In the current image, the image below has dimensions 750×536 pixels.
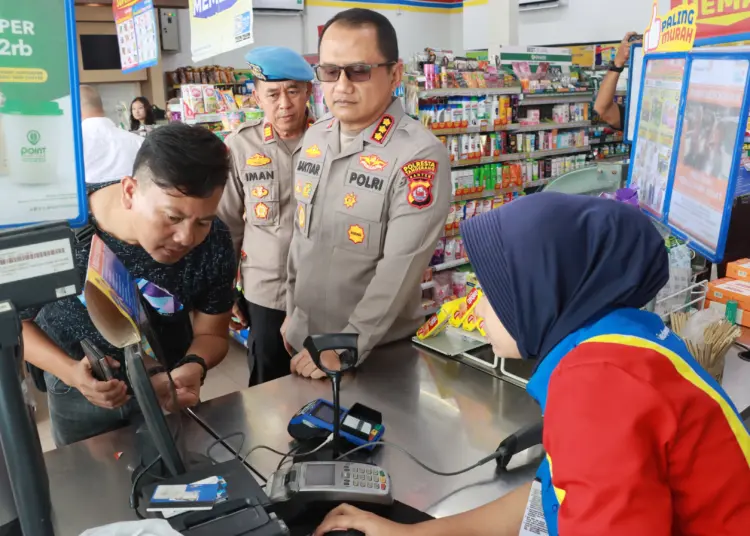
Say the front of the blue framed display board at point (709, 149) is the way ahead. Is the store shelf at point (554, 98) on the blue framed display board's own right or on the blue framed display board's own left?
on the blue framed display board's own right

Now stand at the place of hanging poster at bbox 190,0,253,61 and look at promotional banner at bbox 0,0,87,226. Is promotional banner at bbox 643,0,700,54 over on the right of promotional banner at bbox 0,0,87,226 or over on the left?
left

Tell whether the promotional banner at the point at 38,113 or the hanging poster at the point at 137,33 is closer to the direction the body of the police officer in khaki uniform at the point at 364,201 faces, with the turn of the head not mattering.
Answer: the promotional banner

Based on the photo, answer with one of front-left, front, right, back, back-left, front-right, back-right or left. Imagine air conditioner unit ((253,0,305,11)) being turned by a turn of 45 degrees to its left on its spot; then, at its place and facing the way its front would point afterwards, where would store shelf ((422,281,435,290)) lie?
front-right

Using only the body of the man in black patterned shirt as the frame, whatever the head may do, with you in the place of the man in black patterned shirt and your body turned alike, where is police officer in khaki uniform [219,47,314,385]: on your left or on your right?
on your left

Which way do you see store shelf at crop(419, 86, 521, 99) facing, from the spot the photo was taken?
facing the viewer

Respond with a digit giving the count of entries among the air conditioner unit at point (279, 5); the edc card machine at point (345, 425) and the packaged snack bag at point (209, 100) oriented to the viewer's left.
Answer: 0

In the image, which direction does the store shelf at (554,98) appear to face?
toward the camera

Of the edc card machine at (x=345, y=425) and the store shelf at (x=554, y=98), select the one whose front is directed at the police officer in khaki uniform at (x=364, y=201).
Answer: the store shelf

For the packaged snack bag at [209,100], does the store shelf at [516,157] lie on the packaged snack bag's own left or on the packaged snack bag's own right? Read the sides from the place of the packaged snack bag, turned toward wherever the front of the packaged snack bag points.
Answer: on the packaged snack bag's own left

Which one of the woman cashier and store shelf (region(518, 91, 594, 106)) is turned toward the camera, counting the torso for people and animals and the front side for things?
the store shelf

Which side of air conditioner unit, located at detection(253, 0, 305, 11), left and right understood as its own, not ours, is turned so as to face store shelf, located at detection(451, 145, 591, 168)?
front

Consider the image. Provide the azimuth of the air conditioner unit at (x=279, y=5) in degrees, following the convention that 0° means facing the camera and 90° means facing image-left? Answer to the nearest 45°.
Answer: approximately 0°
